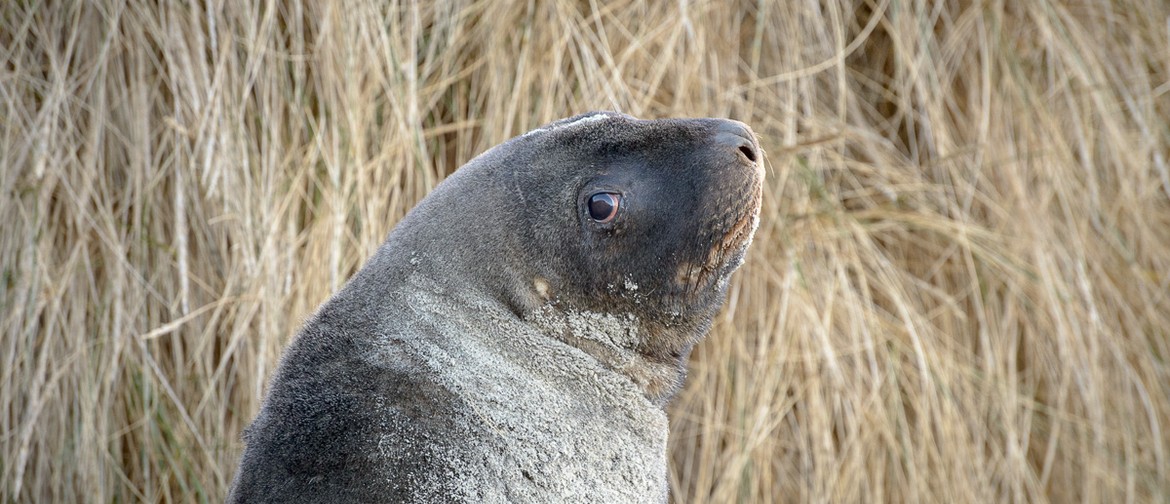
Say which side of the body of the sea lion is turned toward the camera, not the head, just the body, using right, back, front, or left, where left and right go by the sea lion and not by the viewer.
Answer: right
